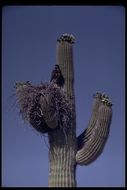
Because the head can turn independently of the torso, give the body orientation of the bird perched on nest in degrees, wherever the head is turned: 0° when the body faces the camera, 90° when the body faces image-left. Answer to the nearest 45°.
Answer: approximately 45°
